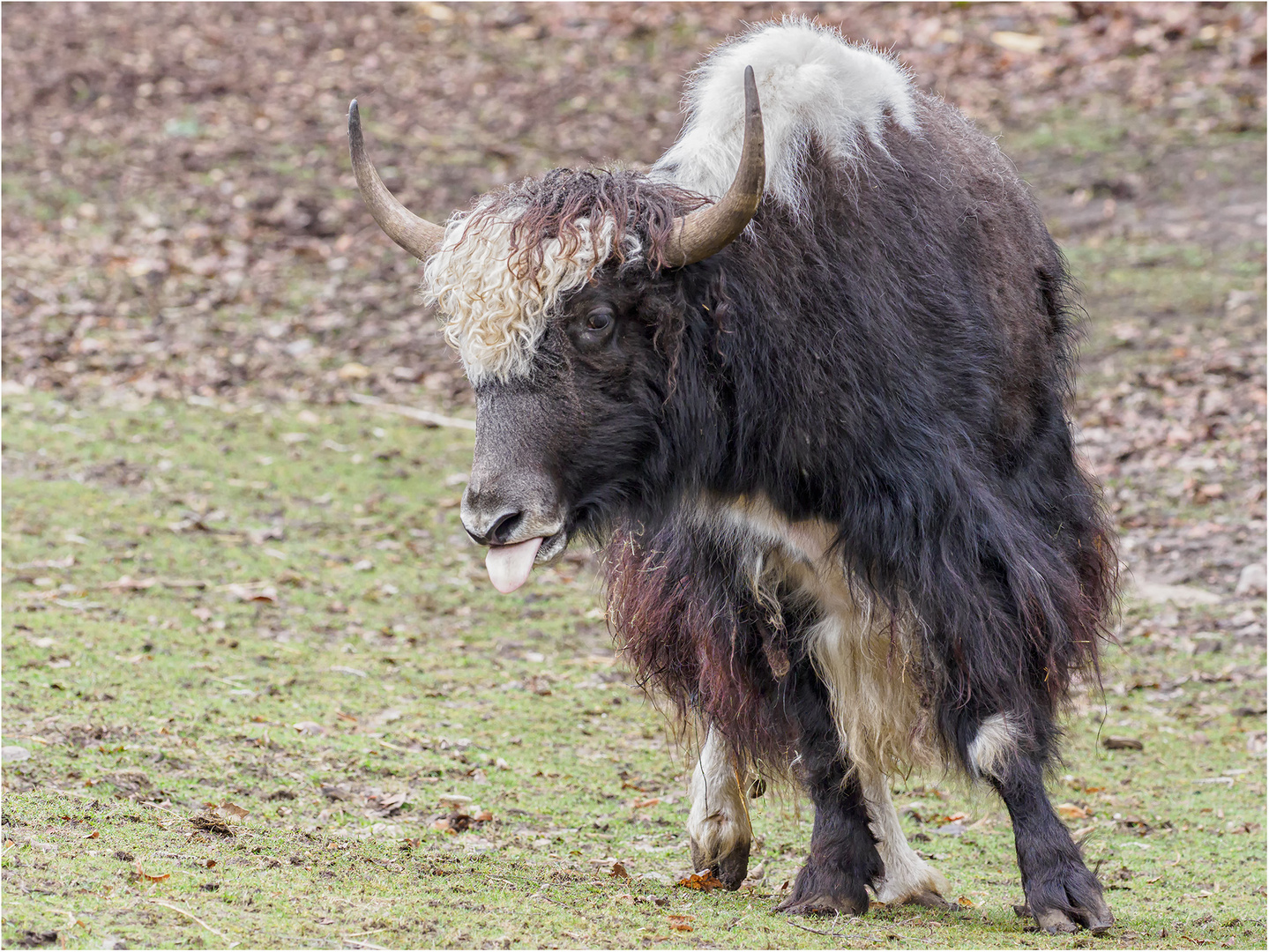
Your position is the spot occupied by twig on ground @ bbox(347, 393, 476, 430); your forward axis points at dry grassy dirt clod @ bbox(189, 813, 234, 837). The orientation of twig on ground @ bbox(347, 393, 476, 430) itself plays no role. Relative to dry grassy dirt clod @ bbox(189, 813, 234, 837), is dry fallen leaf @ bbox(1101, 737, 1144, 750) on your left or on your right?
left

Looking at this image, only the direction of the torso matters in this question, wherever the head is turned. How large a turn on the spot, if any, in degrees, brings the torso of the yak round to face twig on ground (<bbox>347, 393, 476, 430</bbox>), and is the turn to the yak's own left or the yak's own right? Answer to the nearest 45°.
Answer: approximately 90° to the yak's own right

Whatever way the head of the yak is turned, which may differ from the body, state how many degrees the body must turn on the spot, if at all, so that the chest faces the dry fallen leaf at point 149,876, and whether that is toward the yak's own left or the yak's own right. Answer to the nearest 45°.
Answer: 0° — it already faces it

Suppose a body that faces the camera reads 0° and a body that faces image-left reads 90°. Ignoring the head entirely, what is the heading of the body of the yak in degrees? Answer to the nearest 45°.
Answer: approximately 45°

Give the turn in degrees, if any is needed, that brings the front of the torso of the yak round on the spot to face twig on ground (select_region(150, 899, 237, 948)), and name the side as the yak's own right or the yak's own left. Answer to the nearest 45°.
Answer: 0° — it already faces it
